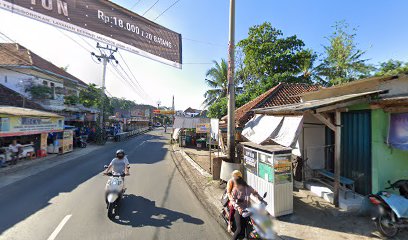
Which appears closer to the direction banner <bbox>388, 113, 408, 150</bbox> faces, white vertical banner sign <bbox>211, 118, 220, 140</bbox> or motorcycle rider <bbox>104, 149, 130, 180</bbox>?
the motorcycle rider

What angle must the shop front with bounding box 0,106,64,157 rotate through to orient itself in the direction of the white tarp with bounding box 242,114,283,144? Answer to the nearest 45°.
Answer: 0° — it already faces it

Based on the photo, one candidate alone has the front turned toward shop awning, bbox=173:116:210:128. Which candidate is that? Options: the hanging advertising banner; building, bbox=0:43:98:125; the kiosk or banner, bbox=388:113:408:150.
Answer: the building

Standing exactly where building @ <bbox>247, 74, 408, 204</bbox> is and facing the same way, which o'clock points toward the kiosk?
The kiosk is roughly at 12 o'clock from the building.

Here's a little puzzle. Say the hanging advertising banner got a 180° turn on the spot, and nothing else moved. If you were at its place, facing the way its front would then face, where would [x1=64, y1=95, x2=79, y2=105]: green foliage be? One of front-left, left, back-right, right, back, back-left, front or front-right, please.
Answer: front-right

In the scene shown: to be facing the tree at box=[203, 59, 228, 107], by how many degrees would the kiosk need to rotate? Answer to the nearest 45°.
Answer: approximately 135° to its right

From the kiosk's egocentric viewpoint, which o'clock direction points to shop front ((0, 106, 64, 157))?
The shop front is roughly at 2 o'clock from the kiosk.

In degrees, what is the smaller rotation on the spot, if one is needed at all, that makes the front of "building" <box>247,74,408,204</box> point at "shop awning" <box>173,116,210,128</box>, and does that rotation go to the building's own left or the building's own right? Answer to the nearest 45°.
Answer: approximately 90° to the building's own right
